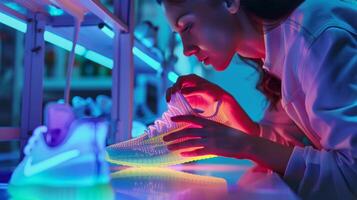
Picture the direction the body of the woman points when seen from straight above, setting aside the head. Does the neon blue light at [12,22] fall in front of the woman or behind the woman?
in front

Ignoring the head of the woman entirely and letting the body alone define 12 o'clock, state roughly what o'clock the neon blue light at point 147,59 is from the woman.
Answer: The neon blue light is roughly at 2 o'clock from the woman.

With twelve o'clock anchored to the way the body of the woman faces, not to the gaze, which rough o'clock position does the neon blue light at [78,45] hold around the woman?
The neon blue light is roughly at 1 o'clock from the woman.

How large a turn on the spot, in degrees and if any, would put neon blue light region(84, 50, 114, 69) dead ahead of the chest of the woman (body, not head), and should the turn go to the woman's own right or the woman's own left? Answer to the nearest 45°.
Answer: approximately 45° to the woman's own right

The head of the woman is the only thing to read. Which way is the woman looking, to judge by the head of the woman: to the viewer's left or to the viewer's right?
to the viewer's left

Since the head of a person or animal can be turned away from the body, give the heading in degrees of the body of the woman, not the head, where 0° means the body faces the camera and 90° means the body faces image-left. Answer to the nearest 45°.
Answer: approximately 90°

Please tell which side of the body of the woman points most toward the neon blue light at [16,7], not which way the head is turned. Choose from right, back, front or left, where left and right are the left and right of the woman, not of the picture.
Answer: front
